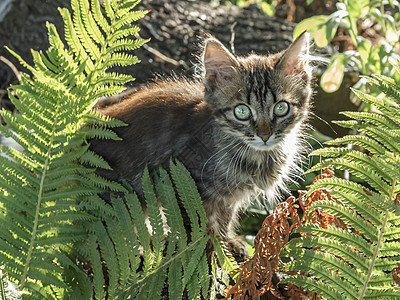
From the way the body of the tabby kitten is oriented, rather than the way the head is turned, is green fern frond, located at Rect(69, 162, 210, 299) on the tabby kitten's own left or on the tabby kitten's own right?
on the tabby kitten's own right

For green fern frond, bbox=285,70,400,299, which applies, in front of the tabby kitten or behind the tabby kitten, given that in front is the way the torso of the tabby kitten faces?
in front

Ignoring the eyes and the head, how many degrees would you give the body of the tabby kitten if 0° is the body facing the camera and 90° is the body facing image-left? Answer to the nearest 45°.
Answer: approximately 315°

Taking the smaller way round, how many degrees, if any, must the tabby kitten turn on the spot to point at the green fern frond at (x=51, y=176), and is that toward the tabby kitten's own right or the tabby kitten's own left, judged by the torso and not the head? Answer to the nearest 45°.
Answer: approximately 90° to the tabby kitten's own right

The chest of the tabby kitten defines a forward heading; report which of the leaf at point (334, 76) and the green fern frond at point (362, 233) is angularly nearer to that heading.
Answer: the green fern frond
